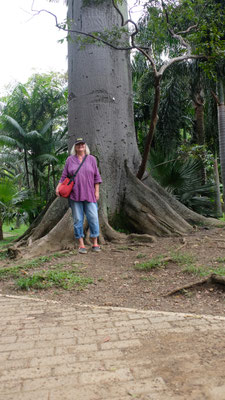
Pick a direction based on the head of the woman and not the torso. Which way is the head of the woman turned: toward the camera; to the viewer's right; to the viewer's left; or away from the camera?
toward the camera

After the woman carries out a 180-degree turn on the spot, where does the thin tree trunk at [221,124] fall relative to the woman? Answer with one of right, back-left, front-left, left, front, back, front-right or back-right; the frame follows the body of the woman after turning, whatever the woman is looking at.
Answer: front-right

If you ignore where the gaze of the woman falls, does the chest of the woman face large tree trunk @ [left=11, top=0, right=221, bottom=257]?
no

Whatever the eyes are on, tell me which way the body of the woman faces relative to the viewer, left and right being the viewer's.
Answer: facing the viewer
